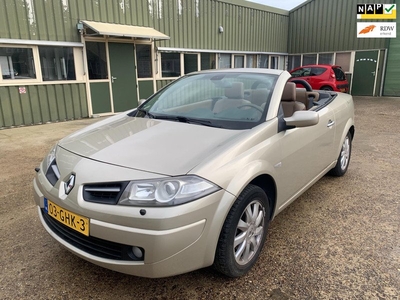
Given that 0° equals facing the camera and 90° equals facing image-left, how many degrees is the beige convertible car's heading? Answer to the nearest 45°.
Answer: approximately 45°

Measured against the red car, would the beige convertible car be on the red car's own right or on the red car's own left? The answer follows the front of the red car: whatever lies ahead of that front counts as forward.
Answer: on the red car's own left

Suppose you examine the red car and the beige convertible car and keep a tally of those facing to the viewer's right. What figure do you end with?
0

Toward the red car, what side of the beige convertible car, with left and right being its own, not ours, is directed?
back
